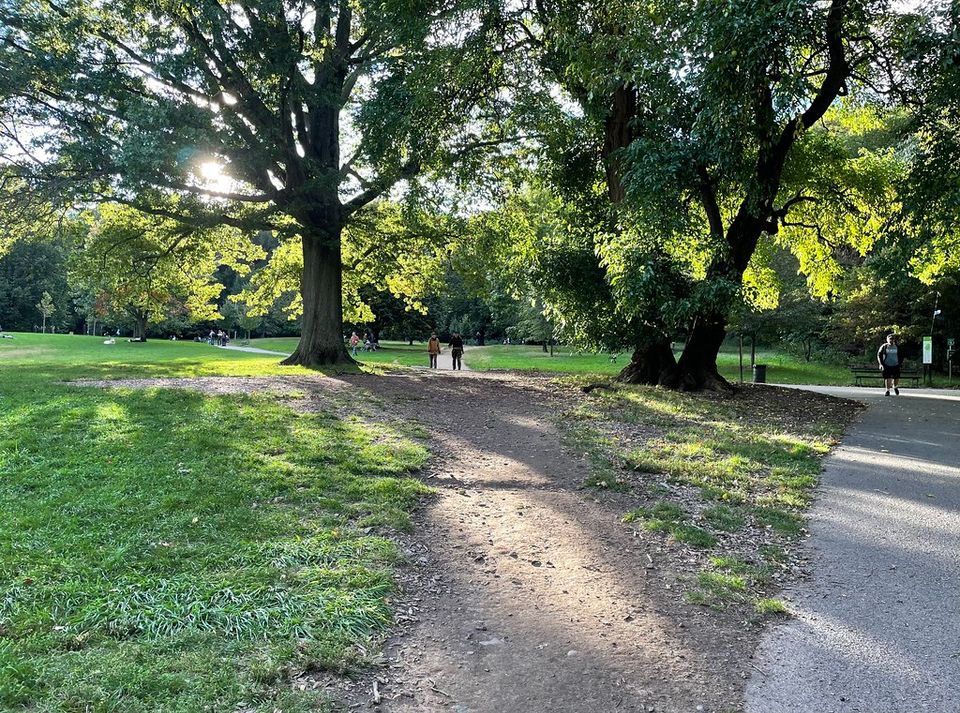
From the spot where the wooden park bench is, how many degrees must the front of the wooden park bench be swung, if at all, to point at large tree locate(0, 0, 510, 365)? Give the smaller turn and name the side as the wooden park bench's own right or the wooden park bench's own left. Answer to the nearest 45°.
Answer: approximately 45° to the wooden park bench's own right
